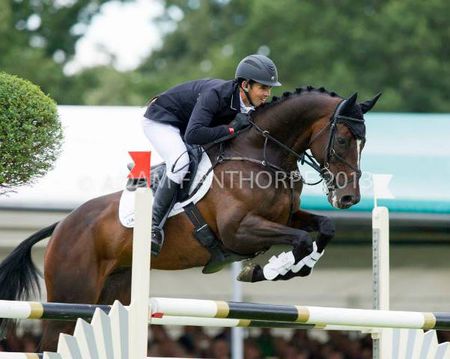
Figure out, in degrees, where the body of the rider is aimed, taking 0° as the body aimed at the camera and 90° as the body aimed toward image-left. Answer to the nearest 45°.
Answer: approximately 270°

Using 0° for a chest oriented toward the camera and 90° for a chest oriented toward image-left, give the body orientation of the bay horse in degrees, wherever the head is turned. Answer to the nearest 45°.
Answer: approximately 270°

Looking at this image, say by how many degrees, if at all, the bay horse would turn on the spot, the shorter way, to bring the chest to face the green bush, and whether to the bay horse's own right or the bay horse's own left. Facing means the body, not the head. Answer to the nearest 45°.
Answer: approximately 135° to the bay horse's own right

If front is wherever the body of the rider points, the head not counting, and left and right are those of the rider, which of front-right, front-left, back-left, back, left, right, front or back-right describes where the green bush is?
back-right
